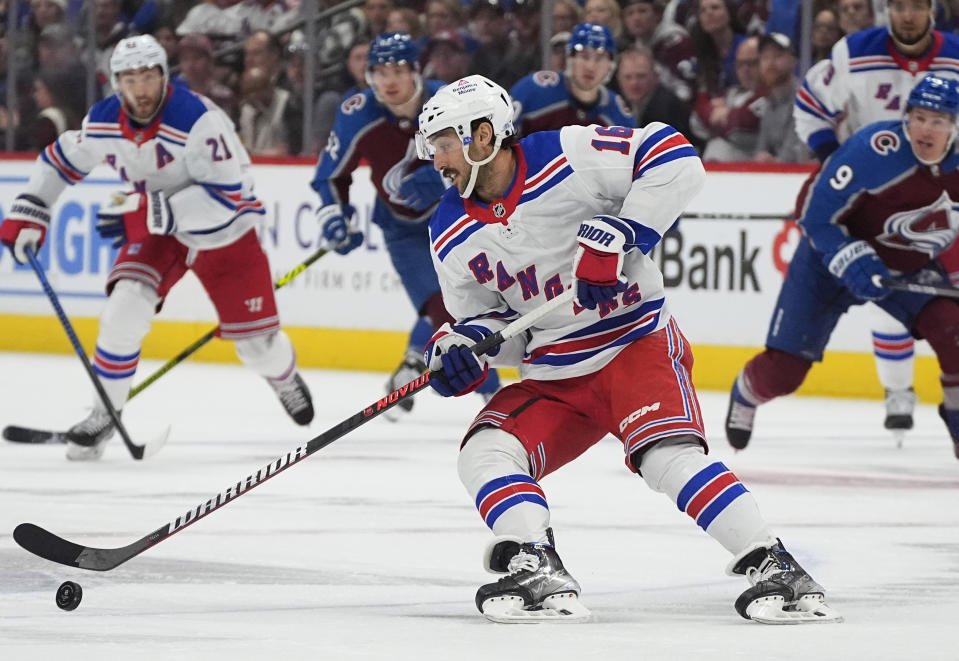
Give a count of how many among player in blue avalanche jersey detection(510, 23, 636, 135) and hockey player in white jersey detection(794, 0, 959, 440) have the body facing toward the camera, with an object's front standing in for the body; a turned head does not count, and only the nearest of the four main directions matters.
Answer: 2

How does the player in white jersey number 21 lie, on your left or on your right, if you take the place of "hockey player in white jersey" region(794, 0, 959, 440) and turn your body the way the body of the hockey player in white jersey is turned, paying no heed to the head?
on your right

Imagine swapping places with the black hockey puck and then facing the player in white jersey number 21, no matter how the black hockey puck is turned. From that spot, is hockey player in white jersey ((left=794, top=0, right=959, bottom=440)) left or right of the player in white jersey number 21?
right

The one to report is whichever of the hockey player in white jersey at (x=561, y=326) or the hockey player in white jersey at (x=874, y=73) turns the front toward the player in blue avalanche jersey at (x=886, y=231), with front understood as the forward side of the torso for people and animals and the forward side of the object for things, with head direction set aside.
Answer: the hockey player in white jersey at (x=874, y=73)

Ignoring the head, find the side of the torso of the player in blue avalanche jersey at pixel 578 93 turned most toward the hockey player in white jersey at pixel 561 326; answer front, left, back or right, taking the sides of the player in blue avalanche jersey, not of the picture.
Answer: front
